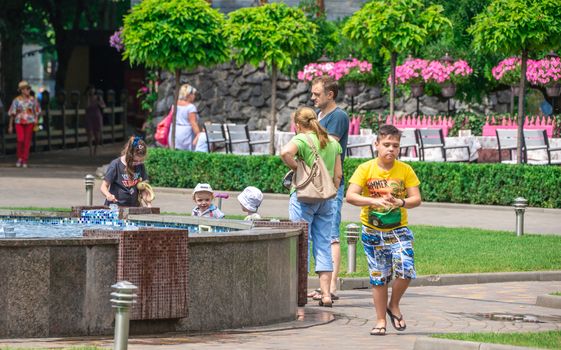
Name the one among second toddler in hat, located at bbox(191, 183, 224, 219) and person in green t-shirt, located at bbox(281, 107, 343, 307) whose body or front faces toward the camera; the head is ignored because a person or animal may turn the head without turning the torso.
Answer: the second toddler in hat

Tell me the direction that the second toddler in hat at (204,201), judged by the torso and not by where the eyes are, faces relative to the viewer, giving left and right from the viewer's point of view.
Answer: facing the viewer

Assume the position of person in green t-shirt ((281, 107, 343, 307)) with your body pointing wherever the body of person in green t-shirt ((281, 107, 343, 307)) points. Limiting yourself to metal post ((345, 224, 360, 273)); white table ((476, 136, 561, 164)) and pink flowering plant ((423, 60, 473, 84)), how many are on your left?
0

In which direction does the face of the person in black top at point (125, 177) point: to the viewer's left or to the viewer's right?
to the viewer's right

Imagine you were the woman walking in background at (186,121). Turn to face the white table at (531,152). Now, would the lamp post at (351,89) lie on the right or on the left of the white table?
left

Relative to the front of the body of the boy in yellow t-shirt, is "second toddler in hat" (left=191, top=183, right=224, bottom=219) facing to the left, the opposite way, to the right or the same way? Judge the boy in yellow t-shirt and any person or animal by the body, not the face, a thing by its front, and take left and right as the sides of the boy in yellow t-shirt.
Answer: the same way

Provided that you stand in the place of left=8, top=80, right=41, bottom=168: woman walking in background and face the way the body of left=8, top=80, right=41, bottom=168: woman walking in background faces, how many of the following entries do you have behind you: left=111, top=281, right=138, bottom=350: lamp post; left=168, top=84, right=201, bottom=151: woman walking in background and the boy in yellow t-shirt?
0

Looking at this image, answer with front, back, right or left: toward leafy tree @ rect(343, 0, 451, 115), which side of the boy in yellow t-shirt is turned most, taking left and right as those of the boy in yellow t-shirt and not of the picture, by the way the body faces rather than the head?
back

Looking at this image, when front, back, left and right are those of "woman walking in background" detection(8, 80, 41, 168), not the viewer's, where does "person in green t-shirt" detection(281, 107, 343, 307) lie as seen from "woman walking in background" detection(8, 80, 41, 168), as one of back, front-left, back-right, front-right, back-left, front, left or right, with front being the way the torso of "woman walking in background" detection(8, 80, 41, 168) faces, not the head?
front

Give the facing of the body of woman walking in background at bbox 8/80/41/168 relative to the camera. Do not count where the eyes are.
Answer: toward the camera

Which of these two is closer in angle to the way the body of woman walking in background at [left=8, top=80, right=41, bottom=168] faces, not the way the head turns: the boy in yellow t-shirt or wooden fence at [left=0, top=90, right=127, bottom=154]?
the boy in yellow t-shirt

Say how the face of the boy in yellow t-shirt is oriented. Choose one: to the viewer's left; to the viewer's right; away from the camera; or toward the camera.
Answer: toward the camera

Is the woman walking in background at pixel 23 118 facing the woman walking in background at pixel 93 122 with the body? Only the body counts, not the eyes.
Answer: no

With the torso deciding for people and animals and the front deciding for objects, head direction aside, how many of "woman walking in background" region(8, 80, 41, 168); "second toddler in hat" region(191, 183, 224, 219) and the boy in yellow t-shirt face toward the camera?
3

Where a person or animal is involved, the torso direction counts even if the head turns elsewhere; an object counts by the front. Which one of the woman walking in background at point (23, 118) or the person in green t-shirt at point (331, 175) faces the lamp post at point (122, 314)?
the woman walking in background at point (23, 118)

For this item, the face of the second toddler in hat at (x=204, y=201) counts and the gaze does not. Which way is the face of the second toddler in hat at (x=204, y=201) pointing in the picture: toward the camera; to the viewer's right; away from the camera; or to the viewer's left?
toward the camera
